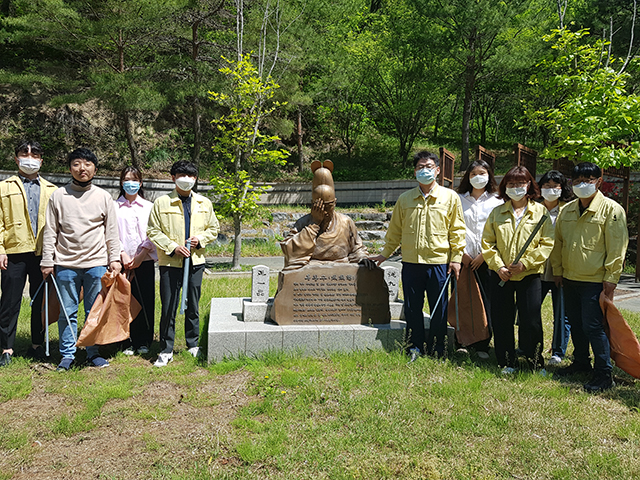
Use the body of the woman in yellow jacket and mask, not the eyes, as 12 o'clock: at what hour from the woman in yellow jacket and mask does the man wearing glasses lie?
The man wearing glasses is roughly at 3 o'clock from the woman in yellow jacket and mask.

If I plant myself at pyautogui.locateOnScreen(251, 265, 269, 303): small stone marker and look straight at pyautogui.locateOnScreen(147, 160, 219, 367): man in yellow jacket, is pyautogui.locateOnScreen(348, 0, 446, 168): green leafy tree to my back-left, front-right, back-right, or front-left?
back-right

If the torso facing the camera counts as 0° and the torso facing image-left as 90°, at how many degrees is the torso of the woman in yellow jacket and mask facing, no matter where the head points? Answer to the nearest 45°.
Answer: approximately 0°

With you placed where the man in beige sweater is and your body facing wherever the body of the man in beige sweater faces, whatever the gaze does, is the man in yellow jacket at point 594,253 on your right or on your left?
on your left

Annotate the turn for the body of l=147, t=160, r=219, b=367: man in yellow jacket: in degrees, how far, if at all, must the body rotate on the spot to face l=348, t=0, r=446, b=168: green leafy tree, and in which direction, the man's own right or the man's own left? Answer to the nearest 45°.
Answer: approximately 135° to the man's own left

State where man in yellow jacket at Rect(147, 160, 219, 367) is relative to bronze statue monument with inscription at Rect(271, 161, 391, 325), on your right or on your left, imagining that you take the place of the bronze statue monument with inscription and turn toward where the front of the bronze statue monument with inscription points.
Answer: on your right

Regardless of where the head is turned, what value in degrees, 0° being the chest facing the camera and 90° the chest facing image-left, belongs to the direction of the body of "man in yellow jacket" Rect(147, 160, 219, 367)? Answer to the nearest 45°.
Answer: approximately 0°

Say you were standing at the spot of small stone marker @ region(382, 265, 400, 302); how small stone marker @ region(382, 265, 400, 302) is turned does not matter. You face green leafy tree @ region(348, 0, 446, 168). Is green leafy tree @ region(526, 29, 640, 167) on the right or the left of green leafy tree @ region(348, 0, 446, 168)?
right

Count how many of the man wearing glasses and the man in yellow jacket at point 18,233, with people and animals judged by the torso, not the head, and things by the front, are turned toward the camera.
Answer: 2

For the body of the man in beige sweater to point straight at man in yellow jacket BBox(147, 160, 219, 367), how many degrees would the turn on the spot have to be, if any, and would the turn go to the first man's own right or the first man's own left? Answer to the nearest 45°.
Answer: approximately 90° to the first man's own left
